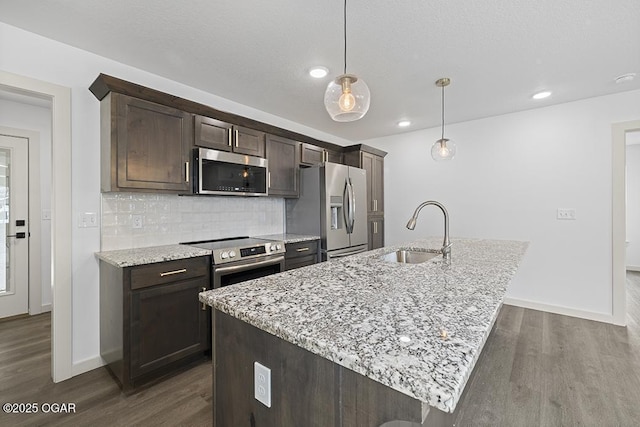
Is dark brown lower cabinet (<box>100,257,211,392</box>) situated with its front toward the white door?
no

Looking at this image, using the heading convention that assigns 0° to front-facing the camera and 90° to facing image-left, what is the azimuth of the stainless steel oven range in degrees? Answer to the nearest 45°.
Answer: approximately 315°

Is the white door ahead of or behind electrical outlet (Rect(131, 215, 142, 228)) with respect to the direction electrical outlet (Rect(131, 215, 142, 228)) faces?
behind

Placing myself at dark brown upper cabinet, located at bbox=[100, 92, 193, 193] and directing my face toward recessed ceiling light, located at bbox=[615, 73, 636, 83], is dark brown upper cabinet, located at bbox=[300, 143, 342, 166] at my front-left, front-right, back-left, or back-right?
front-left

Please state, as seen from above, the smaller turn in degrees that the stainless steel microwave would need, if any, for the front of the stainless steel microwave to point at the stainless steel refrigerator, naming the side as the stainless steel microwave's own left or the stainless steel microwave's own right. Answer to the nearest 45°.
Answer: approximately 45° to the stainless steel microwave's own left

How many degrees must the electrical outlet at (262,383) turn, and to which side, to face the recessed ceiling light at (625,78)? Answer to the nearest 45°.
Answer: approximately 135° to its left

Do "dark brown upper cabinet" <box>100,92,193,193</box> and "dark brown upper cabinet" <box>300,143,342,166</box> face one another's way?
no

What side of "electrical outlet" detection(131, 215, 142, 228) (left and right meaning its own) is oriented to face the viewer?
front

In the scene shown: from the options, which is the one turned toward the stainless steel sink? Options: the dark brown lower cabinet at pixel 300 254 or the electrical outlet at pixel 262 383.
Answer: the dark brown lower cabinet

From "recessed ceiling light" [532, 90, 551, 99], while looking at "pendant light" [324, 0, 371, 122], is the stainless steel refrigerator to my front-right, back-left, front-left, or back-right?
front-right

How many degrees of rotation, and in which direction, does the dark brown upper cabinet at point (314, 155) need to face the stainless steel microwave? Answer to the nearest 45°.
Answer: approximately 90° to its right

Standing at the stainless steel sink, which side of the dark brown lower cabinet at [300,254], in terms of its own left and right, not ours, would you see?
front

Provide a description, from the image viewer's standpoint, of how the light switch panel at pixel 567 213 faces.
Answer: facing the viewer

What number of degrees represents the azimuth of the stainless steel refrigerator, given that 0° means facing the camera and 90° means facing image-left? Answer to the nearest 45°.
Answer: approximately 315°

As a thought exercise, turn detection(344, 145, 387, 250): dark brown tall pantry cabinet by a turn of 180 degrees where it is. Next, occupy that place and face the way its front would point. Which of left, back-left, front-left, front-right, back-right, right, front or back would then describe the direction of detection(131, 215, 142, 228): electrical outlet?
left

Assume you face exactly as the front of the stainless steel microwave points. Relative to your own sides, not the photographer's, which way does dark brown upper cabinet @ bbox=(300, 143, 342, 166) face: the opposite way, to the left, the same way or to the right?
the same way

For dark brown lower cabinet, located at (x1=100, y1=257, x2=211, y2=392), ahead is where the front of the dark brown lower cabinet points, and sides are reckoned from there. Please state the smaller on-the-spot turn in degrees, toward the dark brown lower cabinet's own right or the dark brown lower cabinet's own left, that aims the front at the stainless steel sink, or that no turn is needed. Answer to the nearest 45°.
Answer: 0° — it already faces it

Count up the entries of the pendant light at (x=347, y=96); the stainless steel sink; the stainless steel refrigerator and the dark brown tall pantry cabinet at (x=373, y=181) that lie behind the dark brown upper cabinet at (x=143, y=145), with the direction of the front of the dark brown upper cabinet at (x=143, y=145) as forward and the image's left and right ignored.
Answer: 0

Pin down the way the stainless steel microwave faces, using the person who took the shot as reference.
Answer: facing the viewer and to the right of the viewer

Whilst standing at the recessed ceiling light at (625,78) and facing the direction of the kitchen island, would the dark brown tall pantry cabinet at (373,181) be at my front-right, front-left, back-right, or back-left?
front-right
